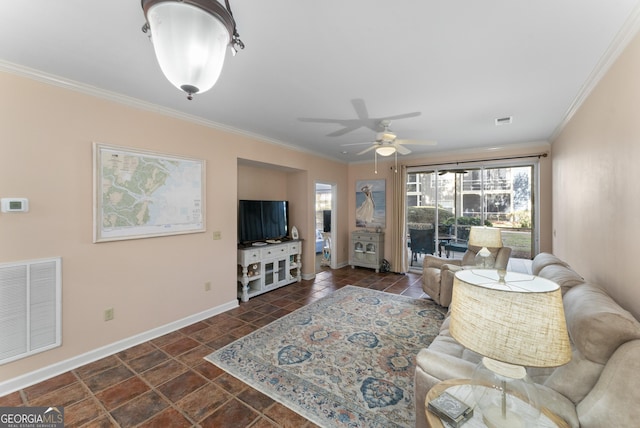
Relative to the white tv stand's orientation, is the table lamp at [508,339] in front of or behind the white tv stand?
in front

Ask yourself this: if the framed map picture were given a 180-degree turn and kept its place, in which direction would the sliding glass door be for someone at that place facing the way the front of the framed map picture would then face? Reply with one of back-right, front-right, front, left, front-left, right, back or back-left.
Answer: back-right

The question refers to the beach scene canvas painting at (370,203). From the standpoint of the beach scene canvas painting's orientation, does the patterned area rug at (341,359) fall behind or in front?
in front

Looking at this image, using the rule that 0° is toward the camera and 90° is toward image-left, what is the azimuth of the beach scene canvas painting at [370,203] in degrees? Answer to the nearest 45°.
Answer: approximately 0°

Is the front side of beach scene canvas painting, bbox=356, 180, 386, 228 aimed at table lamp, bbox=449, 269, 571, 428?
yes

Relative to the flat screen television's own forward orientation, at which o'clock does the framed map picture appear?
The framed map picture is roughly at 3 o'clock from the flat screen television.

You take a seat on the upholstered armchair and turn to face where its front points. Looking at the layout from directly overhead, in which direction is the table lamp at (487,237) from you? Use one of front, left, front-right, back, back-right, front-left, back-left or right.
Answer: left

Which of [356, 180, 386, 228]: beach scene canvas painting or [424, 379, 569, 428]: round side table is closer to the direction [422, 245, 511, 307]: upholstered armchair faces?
the round side table

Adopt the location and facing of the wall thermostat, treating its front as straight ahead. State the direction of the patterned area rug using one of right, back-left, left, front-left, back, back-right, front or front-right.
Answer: front-left

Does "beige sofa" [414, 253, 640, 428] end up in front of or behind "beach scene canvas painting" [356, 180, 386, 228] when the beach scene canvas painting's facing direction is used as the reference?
in front

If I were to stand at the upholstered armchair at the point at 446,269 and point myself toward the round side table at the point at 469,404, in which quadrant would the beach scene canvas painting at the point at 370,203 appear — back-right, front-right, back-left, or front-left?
back-right

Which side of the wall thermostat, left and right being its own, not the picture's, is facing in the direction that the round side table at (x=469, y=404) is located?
front

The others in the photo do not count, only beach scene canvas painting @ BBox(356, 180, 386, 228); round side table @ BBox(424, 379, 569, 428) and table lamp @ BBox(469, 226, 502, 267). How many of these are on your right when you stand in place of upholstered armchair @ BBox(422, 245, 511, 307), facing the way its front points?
1
